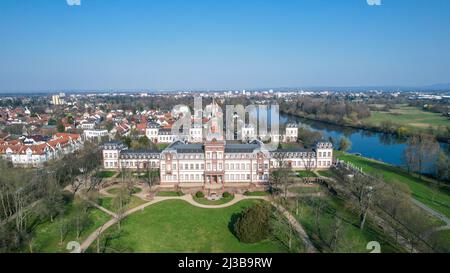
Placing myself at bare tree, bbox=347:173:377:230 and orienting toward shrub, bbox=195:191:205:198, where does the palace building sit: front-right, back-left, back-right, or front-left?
front-right

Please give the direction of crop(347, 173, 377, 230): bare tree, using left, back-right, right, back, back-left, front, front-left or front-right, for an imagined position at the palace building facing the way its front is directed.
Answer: front-left

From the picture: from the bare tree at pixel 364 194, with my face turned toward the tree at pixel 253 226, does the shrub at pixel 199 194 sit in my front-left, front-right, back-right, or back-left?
front-right

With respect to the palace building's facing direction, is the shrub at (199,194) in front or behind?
in front

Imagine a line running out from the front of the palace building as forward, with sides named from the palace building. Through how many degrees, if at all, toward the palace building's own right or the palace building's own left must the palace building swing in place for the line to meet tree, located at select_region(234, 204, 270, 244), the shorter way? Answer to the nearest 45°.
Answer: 0° — it already faces it

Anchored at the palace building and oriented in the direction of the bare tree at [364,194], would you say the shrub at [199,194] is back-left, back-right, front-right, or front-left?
front-right

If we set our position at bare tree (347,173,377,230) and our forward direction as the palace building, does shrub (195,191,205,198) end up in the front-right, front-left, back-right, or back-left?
front-left

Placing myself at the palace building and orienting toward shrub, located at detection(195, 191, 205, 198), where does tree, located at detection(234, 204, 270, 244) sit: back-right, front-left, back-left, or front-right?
front-left

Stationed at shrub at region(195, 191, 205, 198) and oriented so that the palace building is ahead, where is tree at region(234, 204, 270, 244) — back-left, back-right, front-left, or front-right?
back-right

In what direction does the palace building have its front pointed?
toward the camera
